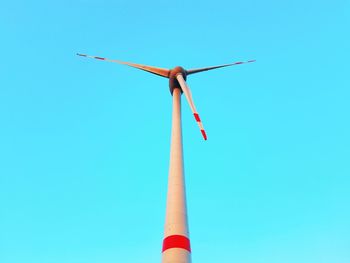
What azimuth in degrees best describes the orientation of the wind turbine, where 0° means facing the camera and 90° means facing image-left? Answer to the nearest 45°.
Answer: approximately 0°
